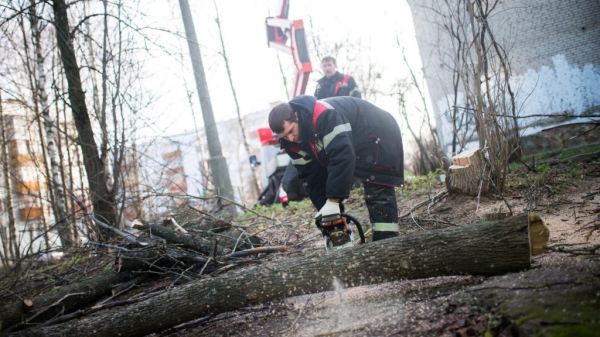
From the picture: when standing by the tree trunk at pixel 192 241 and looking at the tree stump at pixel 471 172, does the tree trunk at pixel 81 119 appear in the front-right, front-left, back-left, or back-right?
back-left

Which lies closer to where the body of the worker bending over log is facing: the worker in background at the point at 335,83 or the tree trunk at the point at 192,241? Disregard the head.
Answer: the tree trunk

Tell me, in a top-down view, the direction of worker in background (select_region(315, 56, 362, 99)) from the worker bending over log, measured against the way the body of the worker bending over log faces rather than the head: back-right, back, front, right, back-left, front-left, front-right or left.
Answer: back-right

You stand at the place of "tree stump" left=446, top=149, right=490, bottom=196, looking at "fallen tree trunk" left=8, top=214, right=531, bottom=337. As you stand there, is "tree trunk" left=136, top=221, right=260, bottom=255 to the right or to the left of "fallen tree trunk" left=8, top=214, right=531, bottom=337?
right

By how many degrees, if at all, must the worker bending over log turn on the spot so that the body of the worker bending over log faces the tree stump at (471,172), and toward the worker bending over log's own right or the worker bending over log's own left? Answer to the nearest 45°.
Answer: approximately 180°

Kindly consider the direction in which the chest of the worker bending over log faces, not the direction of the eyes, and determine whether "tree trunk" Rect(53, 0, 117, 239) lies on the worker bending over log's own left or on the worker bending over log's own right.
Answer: on the worker bending over log's own right

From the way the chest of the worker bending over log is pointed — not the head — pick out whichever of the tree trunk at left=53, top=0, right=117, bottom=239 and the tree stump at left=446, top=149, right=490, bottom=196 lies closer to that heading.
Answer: the tree trunk

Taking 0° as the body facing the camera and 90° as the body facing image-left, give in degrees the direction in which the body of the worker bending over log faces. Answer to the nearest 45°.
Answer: approximately 45°
